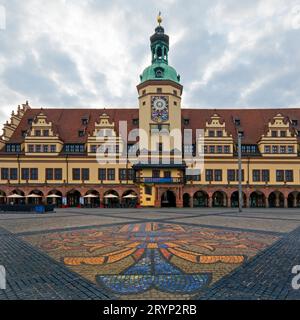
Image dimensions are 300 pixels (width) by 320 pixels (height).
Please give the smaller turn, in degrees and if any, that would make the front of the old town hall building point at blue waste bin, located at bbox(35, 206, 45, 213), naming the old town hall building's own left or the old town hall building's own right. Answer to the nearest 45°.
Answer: approximately 45° to the old town hall building's own right

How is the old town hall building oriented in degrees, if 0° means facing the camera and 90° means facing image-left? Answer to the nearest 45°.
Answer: approximately 0°
